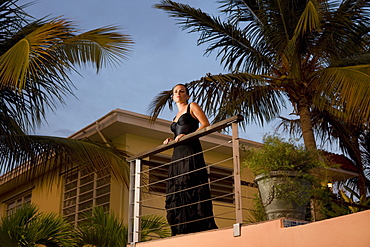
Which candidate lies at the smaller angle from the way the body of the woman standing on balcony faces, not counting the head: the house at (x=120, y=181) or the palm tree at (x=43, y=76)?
the palm tree

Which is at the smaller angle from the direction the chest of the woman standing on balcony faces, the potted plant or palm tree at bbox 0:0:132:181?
the palm tree

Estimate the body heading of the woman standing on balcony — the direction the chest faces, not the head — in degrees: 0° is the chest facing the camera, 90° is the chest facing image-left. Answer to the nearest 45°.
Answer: approximately 45°

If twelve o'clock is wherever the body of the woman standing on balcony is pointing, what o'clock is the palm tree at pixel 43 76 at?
The palm tree is roughly at 3 o'clock from the woman standing on balcony.
